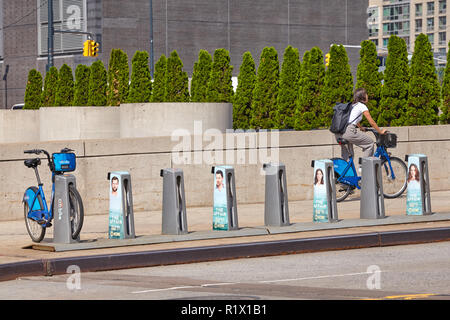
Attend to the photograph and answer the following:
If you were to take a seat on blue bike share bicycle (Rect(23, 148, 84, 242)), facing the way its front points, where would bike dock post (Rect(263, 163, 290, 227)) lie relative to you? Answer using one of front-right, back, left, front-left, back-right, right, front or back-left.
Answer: front-left

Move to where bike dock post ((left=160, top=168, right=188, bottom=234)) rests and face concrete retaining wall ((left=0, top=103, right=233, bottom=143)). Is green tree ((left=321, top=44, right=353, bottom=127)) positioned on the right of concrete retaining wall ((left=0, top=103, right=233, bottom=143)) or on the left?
right

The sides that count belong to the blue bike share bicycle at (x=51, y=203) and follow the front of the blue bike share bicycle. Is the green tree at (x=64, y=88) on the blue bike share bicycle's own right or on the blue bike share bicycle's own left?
on the blue bike share bicycle's own left

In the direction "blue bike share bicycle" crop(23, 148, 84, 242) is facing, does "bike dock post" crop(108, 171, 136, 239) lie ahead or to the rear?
ahead

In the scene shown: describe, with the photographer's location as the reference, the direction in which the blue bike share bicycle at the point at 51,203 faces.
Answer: facing the viewer and to the right of the viewer

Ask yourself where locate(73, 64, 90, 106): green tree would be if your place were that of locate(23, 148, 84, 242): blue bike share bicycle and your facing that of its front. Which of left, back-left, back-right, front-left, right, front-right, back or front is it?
back-left

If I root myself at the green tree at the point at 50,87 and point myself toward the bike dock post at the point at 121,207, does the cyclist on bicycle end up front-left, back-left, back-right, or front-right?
front-left

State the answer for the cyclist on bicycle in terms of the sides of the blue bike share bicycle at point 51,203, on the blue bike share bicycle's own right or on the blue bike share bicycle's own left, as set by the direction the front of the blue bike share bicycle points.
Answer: on the blue bike share bicycle's own left

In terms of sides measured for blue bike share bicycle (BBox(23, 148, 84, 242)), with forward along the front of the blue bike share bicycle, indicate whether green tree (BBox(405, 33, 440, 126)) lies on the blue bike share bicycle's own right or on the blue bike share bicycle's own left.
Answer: on the blue bike share bicycle's own left

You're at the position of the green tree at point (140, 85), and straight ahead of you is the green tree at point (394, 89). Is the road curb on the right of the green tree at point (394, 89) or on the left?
right
